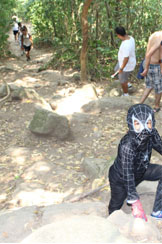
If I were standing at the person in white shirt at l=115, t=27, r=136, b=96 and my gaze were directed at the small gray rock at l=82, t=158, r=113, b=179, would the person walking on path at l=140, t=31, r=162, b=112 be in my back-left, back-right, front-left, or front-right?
front-left

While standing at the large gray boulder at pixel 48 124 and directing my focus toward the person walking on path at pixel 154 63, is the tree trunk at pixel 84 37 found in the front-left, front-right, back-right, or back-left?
front-left

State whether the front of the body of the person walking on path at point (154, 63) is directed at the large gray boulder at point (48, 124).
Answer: no

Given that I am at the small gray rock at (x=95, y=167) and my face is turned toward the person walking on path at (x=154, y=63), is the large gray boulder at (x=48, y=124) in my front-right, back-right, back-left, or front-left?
front-left
